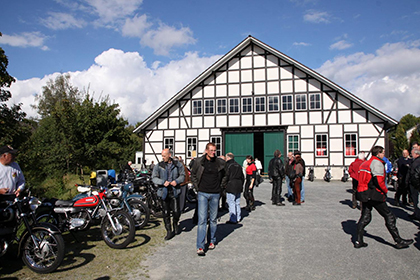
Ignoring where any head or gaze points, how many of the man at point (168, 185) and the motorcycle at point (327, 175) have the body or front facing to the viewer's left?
0

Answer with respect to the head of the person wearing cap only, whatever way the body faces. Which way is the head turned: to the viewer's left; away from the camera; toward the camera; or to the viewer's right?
to the viewer's right

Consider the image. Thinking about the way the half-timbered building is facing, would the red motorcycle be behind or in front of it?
in front

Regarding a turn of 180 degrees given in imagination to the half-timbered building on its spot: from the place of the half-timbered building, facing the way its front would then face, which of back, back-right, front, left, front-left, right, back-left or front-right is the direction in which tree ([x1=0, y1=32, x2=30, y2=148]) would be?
back-left
